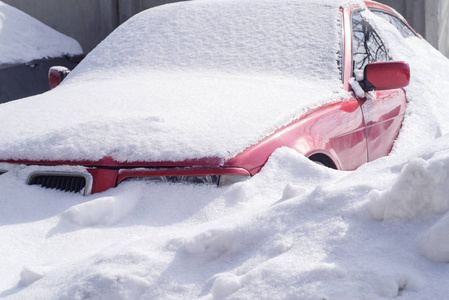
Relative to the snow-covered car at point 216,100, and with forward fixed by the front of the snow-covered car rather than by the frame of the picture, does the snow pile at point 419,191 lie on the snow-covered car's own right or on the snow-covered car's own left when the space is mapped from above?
on the snow-covered car's own left

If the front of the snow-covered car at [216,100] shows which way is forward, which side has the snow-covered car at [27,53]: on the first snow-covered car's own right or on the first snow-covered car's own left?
on the first snow-covered car's own right

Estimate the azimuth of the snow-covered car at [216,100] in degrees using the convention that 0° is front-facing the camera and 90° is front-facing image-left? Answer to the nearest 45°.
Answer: approximately 45°
